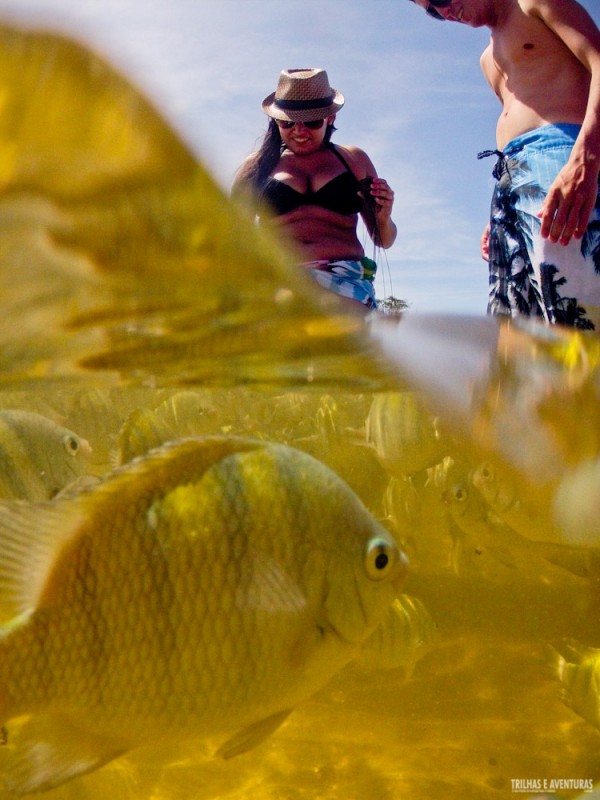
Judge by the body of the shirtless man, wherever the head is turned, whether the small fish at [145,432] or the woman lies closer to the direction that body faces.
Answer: the small fish

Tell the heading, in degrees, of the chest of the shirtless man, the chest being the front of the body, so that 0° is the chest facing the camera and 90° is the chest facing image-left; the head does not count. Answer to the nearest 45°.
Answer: approximately 45°

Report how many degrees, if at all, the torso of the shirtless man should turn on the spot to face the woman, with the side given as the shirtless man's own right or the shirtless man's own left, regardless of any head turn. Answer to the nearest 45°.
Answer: approximately 90° to the shirtless man's own right

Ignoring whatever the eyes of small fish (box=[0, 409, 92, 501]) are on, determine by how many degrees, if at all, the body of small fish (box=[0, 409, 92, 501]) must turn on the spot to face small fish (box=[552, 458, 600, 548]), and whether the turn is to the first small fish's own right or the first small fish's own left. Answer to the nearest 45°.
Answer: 0° — it already faces it

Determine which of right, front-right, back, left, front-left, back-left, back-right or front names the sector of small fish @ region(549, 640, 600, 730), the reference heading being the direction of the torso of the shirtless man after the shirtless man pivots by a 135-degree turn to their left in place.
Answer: right

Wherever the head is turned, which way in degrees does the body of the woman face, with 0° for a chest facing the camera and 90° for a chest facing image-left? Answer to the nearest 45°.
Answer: approximately 0°

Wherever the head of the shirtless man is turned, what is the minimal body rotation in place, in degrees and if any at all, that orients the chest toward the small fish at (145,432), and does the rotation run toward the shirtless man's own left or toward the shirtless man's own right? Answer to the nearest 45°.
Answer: approximately 45° to the shirtless man's own left

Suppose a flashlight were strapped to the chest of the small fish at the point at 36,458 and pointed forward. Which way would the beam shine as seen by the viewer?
to the viewer's right

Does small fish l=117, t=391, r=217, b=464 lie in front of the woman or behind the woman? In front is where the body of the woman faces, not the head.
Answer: in front
